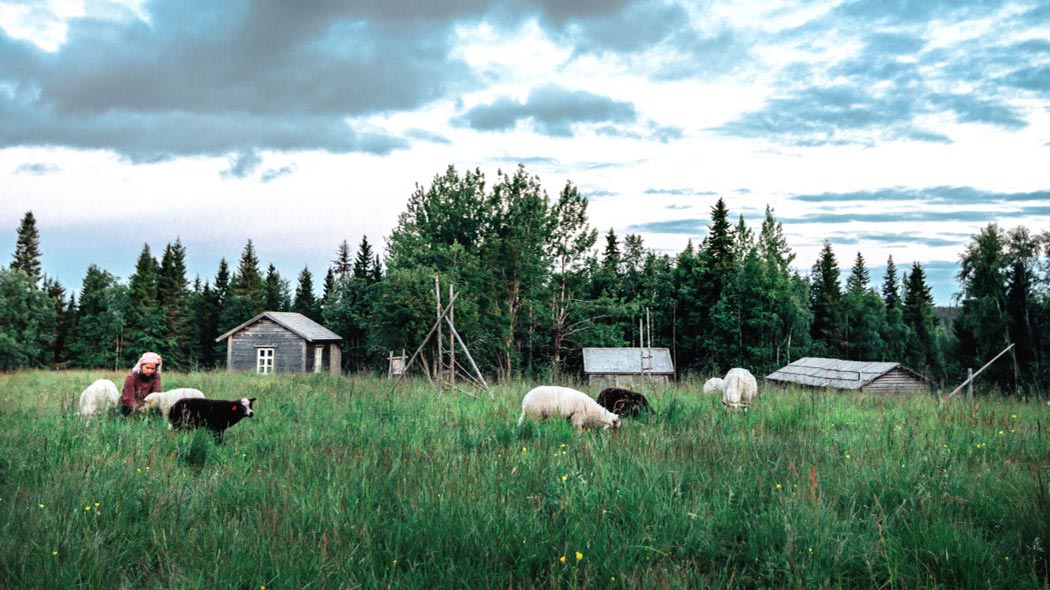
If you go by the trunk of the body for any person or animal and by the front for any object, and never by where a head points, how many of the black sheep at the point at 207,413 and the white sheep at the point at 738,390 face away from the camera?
1

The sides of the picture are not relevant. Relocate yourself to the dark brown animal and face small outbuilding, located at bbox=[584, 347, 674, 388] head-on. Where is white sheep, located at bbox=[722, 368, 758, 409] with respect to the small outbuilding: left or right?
right

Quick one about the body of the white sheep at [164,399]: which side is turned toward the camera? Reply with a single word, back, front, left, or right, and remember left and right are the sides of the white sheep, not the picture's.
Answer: left

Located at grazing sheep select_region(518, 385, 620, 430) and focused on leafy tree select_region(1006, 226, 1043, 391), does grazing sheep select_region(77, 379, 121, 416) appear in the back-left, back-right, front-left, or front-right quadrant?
back-left

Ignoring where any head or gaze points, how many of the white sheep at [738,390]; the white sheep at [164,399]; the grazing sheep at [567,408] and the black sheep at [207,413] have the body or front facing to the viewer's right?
2

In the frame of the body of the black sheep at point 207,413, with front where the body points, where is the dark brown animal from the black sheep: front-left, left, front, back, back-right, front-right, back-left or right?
front

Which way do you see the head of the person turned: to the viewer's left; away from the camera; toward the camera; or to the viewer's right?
toward the camera

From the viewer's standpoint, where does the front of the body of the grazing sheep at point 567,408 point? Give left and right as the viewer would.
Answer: facing to the right of the viewer

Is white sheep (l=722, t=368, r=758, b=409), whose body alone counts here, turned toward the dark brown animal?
no

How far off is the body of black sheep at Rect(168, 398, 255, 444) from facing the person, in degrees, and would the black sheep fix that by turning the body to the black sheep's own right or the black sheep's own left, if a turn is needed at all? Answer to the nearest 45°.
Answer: approximately 135° to the black sheep's own left

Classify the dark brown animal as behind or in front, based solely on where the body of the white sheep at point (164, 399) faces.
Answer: behind

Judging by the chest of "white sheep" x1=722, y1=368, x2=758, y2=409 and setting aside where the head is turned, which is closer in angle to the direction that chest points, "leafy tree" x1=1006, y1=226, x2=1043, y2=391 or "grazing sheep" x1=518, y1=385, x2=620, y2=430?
the leafy tree

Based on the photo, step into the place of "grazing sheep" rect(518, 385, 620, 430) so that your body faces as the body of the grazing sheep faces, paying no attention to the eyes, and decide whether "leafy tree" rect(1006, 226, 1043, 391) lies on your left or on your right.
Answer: on your left

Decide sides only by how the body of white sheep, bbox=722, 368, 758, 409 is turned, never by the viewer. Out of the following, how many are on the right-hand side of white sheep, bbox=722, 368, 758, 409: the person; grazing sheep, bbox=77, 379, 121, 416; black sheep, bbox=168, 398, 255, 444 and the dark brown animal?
0

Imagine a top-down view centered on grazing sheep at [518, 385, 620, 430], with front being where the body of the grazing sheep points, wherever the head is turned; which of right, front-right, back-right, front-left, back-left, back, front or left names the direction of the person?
back
